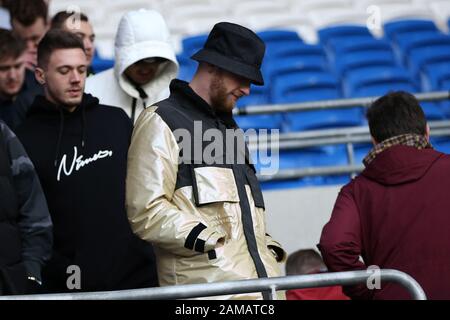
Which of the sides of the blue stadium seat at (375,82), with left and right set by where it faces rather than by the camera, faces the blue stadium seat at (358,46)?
back

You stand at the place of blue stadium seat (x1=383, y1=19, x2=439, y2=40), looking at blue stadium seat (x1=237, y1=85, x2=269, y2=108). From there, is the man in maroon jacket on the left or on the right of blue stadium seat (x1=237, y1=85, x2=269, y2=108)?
left

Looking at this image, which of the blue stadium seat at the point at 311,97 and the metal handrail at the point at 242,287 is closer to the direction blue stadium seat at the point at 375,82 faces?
the metal handrail

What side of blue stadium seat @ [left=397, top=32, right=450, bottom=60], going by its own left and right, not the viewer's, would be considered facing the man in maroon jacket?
front

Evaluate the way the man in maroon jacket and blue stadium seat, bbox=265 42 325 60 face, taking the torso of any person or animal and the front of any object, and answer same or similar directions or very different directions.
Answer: very different directions

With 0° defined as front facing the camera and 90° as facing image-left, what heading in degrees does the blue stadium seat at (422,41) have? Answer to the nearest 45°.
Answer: approximately 0°

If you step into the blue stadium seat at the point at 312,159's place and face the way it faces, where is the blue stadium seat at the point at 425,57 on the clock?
the blue stadium seat at the point at 425,57 is roughly at 7 o'clock from the blue stadium seat at the point at 312,159.

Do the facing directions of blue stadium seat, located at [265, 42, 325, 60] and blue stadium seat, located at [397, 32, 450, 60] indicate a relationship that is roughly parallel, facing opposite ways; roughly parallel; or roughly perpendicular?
roughly parallel

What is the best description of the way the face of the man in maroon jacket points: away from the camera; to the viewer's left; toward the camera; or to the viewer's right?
away from the camera

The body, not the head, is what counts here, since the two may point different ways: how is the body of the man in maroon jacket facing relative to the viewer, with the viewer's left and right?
facing away from the viewer

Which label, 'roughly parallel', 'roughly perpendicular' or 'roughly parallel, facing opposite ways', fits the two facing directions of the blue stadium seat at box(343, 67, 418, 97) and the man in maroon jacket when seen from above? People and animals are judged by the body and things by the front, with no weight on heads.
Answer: roughly parallel, facing opposite ways

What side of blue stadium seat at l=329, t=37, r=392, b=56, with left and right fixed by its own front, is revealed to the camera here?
front

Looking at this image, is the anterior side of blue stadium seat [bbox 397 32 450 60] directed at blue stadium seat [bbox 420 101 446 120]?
yes

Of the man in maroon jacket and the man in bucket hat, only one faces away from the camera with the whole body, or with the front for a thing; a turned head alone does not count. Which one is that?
the man in maroon jacket

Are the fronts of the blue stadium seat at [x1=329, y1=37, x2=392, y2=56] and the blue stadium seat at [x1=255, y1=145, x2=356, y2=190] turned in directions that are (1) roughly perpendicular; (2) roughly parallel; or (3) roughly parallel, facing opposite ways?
roughly parallel

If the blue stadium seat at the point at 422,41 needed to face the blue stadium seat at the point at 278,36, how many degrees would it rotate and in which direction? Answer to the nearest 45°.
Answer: approximately 90° to its right

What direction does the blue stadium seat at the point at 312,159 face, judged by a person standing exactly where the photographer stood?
facing the viewer

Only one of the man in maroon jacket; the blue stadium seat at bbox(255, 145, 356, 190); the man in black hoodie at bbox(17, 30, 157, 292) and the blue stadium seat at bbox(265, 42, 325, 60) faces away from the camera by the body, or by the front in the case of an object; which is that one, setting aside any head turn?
the man in maroon jacket
